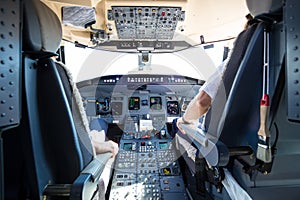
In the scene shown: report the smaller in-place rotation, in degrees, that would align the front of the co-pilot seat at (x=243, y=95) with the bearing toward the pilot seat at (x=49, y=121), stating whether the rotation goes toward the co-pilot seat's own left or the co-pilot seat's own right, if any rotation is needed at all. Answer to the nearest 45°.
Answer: approximately 90° to the co-pilot seat's own left

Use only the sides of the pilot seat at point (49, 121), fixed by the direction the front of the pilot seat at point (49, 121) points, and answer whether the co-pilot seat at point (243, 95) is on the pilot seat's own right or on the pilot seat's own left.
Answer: on the pilot seat's own right

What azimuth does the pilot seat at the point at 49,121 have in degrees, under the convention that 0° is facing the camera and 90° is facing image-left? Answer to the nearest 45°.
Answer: approximately 225°

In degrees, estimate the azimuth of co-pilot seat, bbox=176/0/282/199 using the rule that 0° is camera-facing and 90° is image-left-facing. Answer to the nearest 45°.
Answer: approximately 135°
